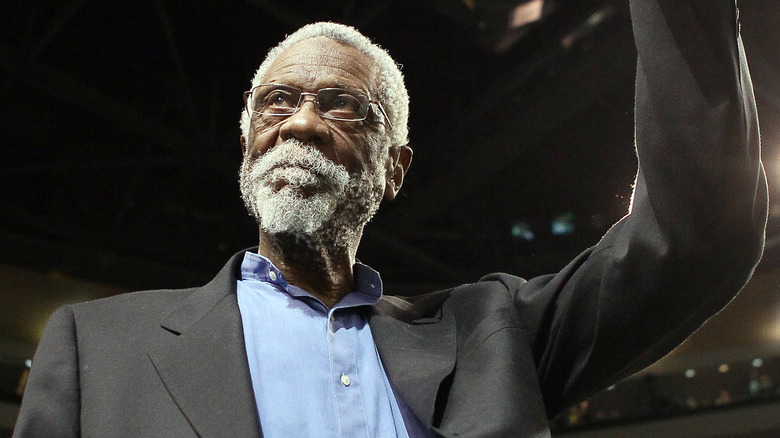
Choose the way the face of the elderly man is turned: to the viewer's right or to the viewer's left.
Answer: to the viewer's left

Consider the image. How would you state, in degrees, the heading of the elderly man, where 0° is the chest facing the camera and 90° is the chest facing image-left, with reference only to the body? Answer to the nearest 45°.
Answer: approximately 0°
